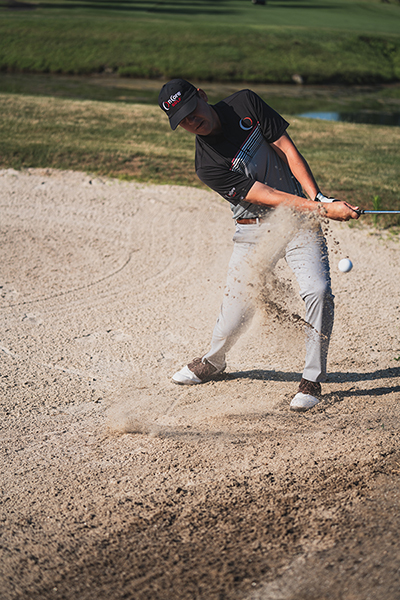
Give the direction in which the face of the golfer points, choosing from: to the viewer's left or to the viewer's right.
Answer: to the viewer's left

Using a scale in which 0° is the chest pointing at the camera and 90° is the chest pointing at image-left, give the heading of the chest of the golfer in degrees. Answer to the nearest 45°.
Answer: approximately 0°
